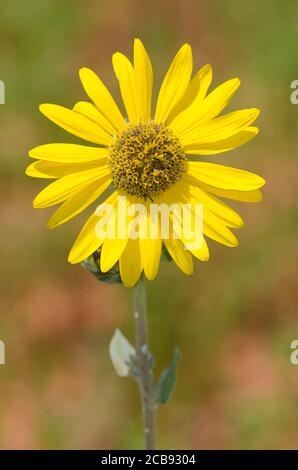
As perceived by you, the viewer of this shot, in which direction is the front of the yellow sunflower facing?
facing the viewer
